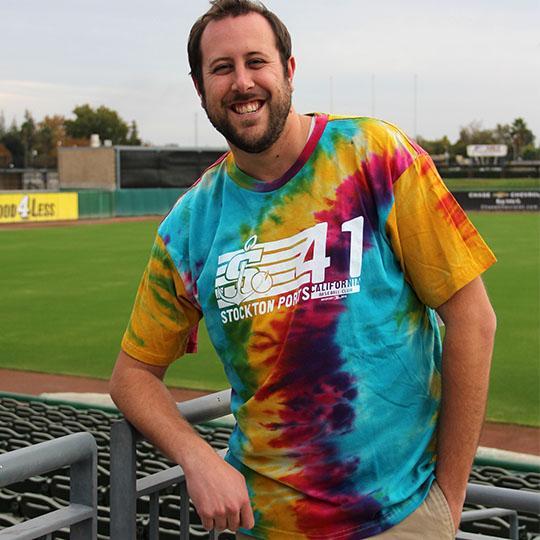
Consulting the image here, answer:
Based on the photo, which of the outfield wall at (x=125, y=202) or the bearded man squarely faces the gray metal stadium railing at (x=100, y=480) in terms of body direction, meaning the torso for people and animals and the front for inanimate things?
the outfield wall

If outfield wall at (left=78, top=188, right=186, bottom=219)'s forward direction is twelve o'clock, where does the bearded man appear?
The bearded man is roughly at 12 o'clock from the outfield wall.

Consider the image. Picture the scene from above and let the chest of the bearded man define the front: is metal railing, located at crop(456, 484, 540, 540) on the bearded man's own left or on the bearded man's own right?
on the bearded man's own left

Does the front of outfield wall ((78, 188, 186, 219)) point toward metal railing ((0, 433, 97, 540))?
yes

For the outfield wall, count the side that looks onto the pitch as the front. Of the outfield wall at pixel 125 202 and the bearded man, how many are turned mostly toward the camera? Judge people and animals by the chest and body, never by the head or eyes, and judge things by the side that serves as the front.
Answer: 2

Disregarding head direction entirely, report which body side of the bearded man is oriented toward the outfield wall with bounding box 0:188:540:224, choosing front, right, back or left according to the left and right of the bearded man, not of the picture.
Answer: back
